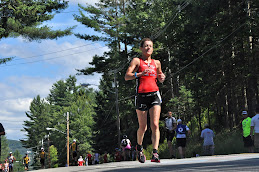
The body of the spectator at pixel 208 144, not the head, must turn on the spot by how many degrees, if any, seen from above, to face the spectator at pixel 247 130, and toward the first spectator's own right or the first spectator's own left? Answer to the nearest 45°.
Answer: approximately 135° to the first spectator's own right

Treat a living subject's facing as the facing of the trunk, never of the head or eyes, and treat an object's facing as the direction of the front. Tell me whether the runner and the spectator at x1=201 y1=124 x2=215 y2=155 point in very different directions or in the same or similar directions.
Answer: very different directions

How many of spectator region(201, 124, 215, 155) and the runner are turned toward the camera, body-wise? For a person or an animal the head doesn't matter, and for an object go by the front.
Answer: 1

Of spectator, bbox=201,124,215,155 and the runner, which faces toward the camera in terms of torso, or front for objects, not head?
the runner

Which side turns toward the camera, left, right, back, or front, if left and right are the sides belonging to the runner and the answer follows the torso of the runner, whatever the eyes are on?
front
